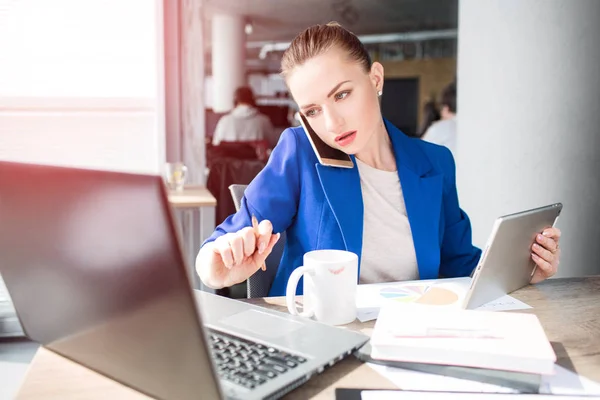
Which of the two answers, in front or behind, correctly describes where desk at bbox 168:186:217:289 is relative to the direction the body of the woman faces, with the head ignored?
behind

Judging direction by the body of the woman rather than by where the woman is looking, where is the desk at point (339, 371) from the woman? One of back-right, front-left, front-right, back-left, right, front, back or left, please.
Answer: front

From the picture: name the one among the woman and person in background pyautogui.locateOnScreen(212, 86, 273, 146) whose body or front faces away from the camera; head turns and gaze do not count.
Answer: the person in background

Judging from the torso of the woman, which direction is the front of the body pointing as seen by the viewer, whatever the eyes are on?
toward the camera

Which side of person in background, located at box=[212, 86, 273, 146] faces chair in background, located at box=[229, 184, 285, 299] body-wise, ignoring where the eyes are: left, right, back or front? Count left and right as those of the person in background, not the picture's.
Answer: back

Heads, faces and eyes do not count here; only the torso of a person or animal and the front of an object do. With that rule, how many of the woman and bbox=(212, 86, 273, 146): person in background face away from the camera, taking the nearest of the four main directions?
1

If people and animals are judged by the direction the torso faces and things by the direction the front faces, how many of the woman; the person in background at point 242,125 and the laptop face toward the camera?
1

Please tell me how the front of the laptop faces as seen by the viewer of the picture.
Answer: facing away from the viewer and to the right of the viewer

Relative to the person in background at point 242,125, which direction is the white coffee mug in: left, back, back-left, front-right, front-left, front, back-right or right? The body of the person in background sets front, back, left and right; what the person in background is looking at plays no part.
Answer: back

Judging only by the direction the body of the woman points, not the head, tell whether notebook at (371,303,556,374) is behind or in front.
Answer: in front

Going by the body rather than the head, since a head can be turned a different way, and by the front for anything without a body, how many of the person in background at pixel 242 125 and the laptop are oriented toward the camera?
0

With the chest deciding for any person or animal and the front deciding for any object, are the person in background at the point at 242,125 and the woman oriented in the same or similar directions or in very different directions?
very different directions

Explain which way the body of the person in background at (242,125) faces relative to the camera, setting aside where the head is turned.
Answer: away from the camera

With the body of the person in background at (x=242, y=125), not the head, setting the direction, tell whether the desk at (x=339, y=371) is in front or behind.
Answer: behind

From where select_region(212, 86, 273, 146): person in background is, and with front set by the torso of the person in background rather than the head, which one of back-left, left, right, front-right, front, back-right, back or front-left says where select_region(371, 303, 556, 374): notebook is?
back

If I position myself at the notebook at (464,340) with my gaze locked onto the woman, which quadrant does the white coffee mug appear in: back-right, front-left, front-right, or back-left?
front-left
